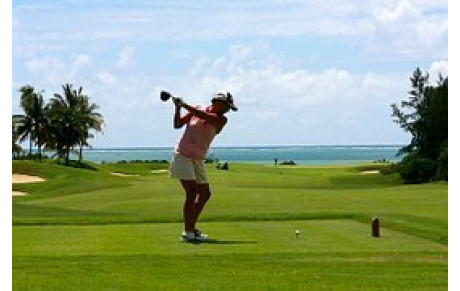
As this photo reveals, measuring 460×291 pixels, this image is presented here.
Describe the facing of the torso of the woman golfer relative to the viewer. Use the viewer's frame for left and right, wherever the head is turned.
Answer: facing the viewer and to the right of the viewer

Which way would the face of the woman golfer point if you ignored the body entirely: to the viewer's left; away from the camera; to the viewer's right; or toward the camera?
to the viewer's right
